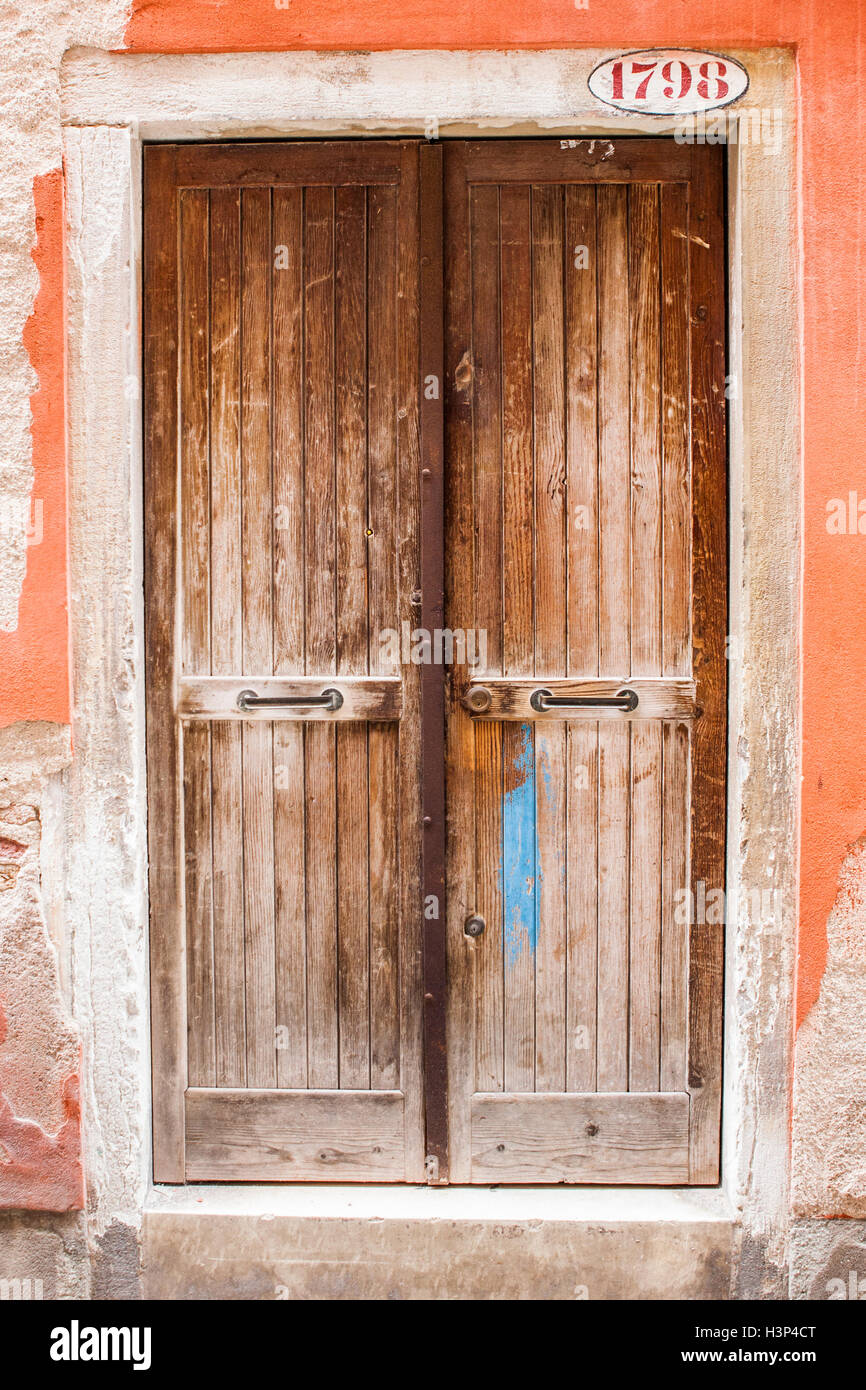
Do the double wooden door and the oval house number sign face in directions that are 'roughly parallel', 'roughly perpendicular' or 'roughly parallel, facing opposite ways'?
roughly parallel

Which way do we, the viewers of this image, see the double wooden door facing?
facing the viewer

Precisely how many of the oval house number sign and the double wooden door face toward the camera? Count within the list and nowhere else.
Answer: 2

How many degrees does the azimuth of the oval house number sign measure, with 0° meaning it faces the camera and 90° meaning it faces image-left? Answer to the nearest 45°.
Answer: approximately 0°
